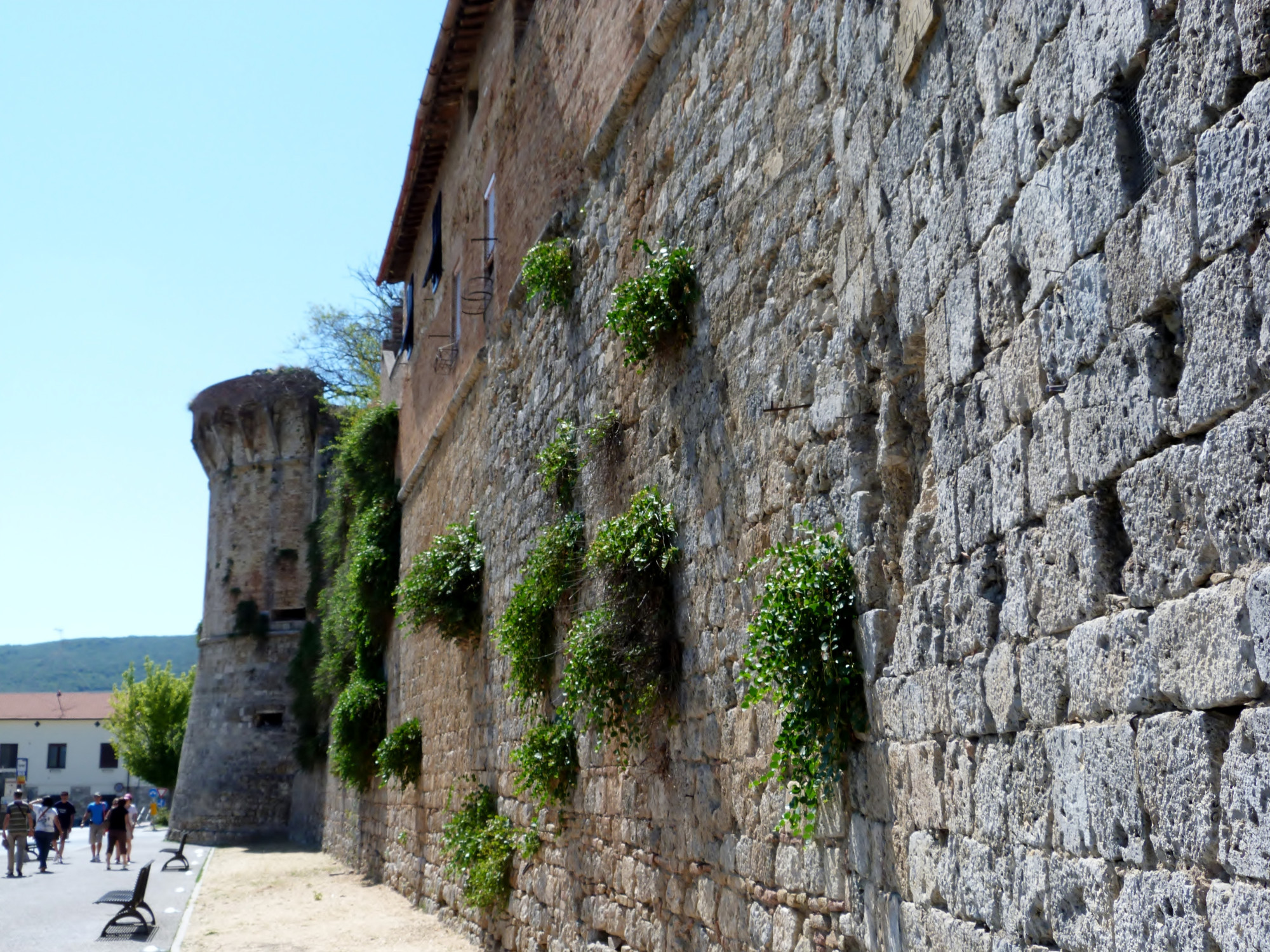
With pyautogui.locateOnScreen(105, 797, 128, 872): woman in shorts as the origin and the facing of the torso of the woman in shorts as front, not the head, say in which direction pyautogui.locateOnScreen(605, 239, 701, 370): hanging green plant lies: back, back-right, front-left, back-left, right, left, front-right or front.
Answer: back

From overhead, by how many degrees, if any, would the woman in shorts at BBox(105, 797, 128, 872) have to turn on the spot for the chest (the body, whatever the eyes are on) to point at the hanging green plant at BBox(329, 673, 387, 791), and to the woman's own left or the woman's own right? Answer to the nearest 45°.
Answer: approximately 135° to the woman's own right

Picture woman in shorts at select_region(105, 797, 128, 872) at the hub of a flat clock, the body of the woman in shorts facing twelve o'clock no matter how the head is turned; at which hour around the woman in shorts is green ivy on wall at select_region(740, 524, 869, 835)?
The green ivy on wall is roughly at 6 o'clock from the woman in shorts.

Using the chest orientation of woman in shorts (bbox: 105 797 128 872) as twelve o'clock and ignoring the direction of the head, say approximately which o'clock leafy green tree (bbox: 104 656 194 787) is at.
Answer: The leafy green tree is roughly at 12 o'clock from the woman in shorts.

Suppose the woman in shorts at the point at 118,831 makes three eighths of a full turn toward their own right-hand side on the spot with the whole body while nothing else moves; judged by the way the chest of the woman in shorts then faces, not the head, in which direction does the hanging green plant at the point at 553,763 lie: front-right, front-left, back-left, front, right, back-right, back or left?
front-right

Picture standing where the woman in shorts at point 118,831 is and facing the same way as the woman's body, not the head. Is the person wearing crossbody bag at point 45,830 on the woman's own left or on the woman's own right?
on the woman's own left

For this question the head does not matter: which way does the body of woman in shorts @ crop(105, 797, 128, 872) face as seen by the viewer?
away from the camera
